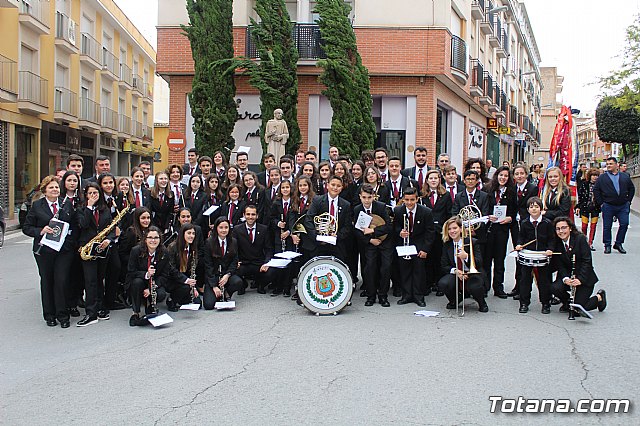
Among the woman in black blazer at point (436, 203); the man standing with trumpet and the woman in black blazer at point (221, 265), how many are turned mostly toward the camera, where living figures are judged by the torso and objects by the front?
3

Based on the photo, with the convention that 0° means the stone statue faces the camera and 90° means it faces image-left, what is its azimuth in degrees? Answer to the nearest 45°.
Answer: approximately 0°

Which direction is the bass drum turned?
toward the camera

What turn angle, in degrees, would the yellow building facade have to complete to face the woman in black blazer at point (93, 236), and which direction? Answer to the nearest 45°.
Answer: approximately 45° to its right

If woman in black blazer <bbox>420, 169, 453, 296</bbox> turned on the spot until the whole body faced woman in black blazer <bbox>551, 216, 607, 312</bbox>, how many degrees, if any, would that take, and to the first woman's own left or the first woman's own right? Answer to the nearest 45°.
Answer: approximately 45° to the first woman's own left

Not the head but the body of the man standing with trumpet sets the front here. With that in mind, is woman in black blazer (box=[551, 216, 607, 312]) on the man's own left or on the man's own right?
on the man's own left

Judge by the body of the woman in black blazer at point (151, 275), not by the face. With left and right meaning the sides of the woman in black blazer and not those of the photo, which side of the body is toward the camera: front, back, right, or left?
front

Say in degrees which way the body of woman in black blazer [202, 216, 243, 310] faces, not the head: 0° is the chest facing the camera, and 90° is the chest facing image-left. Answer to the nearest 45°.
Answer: approximately 0°

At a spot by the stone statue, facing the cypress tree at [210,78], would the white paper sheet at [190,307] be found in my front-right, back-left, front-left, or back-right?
back-left

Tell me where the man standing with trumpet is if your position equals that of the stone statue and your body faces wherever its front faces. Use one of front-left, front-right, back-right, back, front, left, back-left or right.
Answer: front

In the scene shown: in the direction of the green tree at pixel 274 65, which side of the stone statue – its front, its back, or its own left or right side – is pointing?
back

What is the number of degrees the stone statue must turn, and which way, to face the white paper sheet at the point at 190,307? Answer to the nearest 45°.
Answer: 0° — it already faces it

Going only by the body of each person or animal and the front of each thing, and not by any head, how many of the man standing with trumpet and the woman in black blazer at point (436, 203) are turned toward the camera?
2

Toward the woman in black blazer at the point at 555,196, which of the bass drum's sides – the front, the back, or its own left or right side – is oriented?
left

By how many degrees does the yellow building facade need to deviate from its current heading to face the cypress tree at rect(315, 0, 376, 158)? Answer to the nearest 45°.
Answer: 0° — it already faces it

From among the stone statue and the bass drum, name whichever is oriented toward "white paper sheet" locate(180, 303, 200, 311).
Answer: the stone statue
